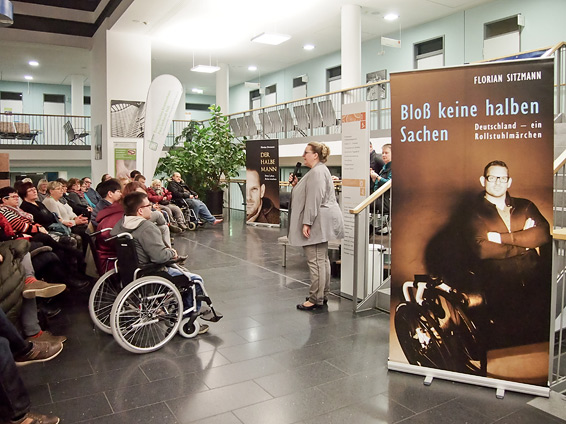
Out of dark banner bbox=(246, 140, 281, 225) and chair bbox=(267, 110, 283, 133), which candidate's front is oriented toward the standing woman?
the dark banner

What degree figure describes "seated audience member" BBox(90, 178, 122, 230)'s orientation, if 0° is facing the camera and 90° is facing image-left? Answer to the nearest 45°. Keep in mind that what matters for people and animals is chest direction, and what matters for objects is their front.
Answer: approximately 270°

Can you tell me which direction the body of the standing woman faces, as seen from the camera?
to the viewer's left

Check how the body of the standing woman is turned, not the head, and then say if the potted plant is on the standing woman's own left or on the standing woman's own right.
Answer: on the standing woman's own right

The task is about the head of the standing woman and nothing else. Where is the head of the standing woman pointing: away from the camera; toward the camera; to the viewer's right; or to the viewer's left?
to the viewer's left

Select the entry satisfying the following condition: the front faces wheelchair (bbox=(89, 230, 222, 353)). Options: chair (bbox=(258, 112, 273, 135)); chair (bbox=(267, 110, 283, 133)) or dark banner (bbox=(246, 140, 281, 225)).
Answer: the dark banner

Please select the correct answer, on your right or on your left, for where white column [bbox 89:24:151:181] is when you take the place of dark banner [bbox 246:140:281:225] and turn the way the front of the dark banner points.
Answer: on your right

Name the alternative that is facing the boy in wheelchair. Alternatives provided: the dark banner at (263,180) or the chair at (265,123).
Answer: the dark banner

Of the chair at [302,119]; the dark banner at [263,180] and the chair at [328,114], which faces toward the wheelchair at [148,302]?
the dark banner

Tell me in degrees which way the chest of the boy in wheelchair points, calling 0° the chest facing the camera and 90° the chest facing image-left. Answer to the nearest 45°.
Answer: approximately 270°
